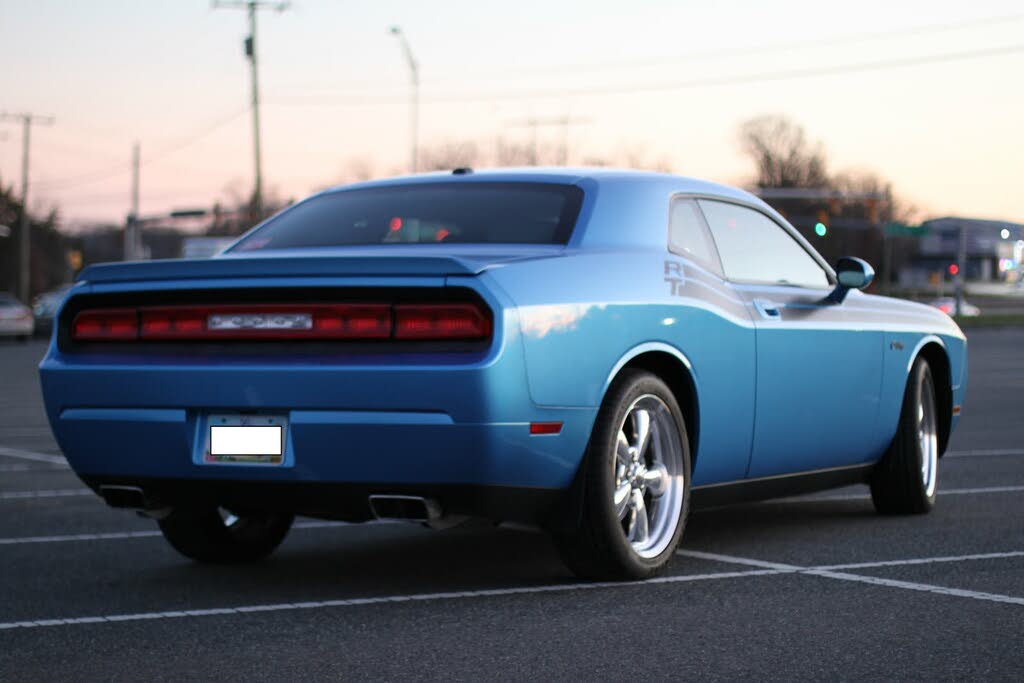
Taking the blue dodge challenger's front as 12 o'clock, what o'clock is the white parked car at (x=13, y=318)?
The white parked car is roughly at 10 o'clock from the blue dodge challenger.

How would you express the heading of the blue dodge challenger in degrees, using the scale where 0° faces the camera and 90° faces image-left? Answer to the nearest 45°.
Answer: approximately 225°
